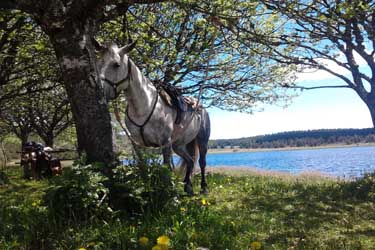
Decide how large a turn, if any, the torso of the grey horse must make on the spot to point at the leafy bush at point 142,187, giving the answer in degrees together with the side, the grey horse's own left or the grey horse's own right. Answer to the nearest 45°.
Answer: approximately 45° to the grey horse's own left

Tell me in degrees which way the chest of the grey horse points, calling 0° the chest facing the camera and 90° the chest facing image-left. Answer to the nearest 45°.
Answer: approximately 45°
